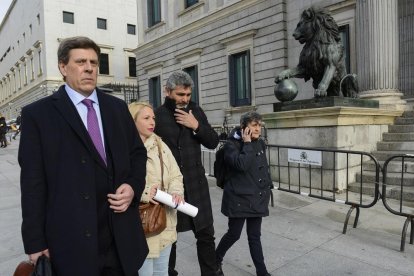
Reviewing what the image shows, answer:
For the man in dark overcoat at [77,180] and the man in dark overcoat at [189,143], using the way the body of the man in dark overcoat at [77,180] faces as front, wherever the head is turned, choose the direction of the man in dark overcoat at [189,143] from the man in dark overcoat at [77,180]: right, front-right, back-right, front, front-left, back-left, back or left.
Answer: left

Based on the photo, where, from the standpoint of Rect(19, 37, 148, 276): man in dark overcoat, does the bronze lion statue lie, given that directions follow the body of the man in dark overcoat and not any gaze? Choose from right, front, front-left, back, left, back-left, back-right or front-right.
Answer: left

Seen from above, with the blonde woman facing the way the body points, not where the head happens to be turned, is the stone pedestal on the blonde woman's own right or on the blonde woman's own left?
on the blonde woman's own left

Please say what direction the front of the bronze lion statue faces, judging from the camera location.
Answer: facing the viewer and to the left of the viewer

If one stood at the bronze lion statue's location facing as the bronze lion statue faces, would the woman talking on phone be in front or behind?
in front

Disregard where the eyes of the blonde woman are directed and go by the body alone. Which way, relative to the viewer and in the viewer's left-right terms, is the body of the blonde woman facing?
facing the viewer and to the right of the viewer

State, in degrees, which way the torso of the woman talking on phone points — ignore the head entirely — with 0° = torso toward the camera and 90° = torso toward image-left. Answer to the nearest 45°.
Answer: approximately 315°

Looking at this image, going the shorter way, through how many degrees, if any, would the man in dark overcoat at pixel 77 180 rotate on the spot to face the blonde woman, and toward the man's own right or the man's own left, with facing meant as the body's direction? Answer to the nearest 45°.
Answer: approximately 90° to the man's own left

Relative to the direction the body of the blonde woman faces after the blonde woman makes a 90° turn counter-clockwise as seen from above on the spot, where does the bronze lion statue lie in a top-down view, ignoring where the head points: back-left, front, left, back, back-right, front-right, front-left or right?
front

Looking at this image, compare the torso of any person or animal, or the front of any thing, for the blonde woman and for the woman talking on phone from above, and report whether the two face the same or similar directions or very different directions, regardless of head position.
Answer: same or similar directions

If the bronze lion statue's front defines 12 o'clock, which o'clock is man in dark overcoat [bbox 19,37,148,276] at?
The man in dark overcoat is roughly at 11 o'clock from the bronze lion statue.

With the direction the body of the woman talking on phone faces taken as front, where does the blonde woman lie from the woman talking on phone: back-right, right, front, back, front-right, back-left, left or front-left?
right

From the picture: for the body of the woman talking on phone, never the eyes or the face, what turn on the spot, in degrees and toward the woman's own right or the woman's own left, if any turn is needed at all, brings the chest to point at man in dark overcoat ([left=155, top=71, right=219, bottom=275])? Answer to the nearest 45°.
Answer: approximately 90° to the woman's own right

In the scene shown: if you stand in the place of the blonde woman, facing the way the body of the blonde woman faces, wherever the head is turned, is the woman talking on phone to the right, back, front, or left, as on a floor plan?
left

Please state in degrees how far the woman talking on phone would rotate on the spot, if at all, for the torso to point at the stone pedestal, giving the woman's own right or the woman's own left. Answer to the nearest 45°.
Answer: approximately 90° to the woman's own left
